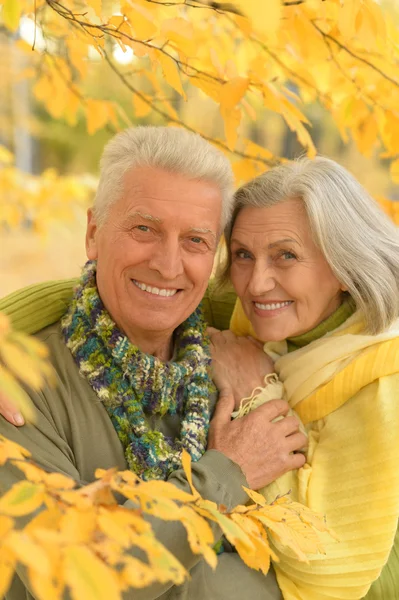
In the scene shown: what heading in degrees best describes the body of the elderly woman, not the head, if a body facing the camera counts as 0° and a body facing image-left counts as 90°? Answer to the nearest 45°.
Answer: approximately 45°

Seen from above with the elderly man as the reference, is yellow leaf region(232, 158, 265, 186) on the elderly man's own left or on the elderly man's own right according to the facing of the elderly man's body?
on the elderly man's own left

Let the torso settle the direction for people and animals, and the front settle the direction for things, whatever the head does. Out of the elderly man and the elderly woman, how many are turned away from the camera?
0

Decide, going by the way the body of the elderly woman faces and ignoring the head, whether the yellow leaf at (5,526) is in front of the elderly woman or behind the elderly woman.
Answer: in front

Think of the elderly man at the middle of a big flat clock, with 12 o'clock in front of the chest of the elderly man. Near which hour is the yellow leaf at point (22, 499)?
The yellow leaf is roughly at 2 o'clock from the elderly man.

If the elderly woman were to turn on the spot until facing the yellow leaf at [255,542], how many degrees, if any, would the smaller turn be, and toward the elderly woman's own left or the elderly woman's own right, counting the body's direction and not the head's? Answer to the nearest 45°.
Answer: approximately 45° to the elderly woman's own left
